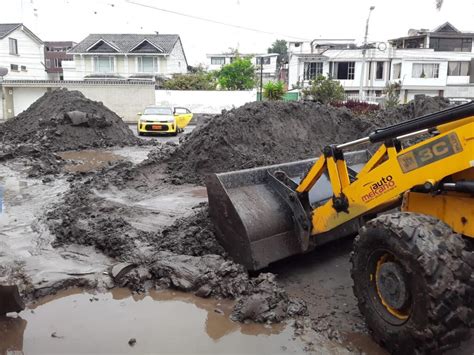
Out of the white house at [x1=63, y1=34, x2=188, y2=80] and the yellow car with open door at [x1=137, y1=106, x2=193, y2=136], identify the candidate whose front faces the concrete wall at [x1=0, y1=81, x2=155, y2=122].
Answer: the white house

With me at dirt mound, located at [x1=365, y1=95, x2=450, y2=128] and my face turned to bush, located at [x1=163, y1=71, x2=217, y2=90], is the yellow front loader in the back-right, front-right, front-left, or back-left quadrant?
back-left

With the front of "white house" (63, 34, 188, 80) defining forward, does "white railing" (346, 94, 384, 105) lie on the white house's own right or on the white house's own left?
on the white house's own left

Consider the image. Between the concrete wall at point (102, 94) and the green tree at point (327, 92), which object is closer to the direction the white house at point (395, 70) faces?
the green tree

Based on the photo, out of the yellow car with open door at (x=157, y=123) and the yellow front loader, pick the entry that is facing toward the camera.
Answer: the yellow car with open door

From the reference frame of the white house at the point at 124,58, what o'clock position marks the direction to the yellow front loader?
The yellow front loader is roughly at 12 o'clock from the white house.

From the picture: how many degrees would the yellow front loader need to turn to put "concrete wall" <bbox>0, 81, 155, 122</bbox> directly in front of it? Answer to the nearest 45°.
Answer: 0° — it already faces it

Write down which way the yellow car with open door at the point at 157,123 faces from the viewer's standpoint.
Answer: facing the viewer

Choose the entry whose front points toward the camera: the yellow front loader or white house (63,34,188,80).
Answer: the white house

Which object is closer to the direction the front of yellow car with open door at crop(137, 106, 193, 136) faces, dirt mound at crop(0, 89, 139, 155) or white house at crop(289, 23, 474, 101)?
the dirt mound

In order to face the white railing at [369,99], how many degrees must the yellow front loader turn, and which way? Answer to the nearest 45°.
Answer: approximately 45° to its right

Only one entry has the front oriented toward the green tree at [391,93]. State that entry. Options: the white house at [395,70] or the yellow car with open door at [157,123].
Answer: the white house

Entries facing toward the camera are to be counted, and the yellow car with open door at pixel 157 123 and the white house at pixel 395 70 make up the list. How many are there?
2

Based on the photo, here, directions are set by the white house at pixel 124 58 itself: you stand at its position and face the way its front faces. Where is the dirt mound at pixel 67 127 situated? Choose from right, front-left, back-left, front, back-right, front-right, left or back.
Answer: front

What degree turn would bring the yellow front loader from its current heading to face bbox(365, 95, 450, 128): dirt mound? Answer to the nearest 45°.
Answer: approximately 45° to its right

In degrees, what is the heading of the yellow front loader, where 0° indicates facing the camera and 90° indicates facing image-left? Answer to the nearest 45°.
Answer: approximately 135°

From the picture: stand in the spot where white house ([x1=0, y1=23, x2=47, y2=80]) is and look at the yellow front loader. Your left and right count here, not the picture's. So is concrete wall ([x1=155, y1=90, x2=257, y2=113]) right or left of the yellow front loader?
left

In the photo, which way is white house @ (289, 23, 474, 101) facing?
toward the camera
